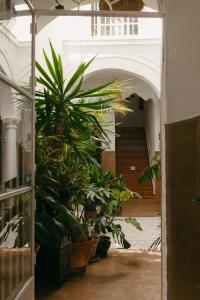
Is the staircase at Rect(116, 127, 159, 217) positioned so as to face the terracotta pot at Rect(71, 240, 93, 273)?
yes

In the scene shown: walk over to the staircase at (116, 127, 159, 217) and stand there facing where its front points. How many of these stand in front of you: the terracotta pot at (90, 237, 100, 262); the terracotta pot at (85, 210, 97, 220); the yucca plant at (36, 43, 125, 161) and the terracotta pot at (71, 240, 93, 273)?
4

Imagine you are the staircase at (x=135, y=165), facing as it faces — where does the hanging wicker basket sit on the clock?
The hanging wicker basket is roughly at 12 o'clock from the staircase.

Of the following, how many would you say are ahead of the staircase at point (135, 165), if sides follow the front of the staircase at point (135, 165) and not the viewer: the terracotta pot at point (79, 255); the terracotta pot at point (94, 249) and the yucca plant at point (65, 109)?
3

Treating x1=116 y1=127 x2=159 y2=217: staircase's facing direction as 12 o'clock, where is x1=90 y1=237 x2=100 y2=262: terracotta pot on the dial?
The terracotta pot is roughly at 12 o'clock from the staircase.

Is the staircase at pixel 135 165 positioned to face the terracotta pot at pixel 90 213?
yes

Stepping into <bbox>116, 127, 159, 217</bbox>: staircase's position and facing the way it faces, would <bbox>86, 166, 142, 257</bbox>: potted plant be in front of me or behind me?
in front

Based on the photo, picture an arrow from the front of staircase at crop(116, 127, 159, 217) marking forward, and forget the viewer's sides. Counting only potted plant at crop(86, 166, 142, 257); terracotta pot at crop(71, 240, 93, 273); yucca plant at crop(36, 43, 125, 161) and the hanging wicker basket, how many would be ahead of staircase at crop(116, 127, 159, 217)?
4

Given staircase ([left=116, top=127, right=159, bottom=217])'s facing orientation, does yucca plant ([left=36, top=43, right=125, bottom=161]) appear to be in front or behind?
in front

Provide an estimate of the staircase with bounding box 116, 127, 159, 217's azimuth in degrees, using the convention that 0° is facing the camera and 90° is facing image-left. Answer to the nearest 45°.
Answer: approximately 0°

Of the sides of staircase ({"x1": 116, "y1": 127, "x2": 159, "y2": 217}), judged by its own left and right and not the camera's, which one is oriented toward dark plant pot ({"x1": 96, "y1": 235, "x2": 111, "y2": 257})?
front
